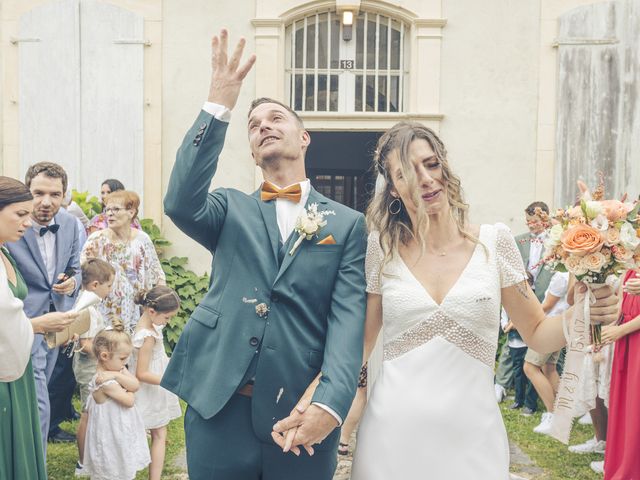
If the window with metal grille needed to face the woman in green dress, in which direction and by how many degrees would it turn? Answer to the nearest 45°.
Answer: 0° — it already faces them

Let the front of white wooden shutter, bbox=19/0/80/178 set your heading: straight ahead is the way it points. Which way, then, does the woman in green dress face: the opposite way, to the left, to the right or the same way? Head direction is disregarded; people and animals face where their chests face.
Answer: to the left

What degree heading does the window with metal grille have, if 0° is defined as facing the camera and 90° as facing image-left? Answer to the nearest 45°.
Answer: approximately 0°

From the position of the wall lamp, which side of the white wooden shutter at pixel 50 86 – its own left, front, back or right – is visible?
left

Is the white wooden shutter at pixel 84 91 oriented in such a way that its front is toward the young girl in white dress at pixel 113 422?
yes

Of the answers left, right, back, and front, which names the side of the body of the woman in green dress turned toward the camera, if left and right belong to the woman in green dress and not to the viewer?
right

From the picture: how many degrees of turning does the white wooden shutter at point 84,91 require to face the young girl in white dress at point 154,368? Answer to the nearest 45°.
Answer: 0° — it already faces them

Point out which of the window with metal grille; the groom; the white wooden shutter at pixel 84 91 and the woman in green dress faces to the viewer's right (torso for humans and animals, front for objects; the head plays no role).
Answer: the woman in green dress

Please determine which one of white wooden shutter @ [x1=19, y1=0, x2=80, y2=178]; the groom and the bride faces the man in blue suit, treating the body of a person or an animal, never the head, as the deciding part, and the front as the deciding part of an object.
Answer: the white wooden shutter
